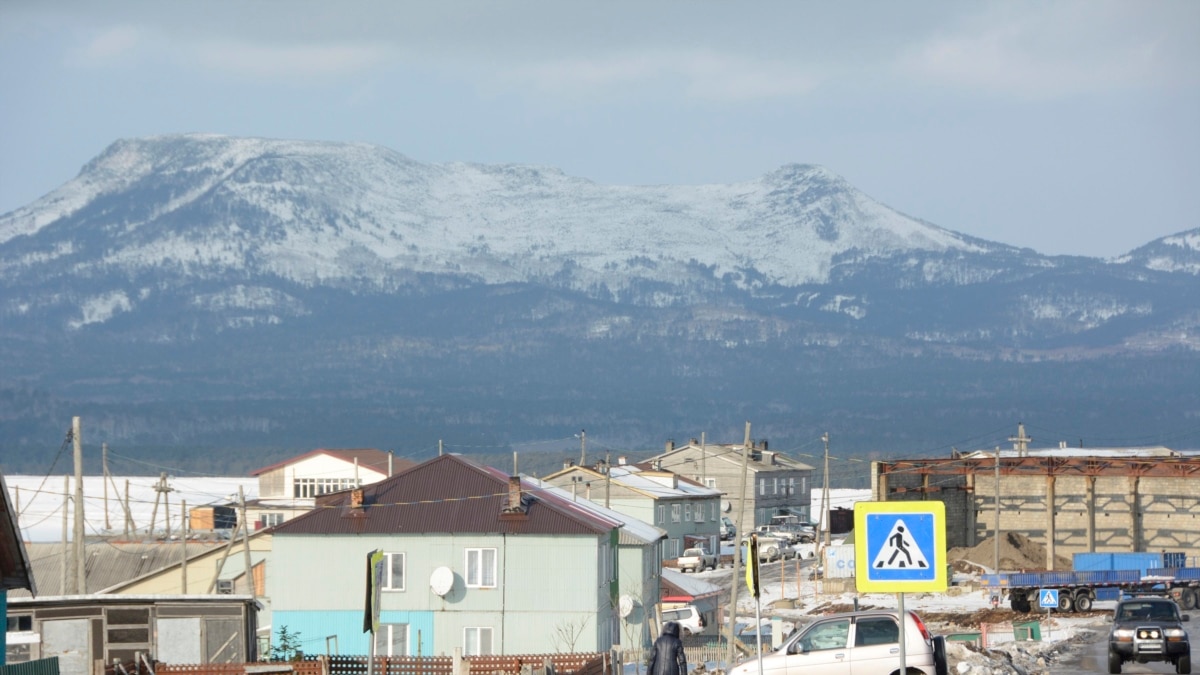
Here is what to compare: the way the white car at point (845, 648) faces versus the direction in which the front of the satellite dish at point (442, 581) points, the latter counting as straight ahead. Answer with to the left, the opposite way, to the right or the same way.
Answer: to the right

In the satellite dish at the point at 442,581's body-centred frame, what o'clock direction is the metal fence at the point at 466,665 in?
The metal fence is roughly at 12 o'clock from the satellite dish.

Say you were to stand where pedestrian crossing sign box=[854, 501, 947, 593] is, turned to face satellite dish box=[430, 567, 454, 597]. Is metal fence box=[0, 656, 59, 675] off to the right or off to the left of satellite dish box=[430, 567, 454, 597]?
left

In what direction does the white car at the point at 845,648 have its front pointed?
to the viewer's left

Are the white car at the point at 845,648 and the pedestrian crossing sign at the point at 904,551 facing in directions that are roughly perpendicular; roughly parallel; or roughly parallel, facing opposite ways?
roughly perpendicular

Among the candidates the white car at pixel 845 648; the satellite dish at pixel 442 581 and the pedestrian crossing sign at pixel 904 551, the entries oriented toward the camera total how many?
2

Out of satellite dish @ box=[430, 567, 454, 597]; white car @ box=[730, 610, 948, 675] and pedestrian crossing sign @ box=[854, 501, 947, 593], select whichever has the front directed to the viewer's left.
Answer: the white car
